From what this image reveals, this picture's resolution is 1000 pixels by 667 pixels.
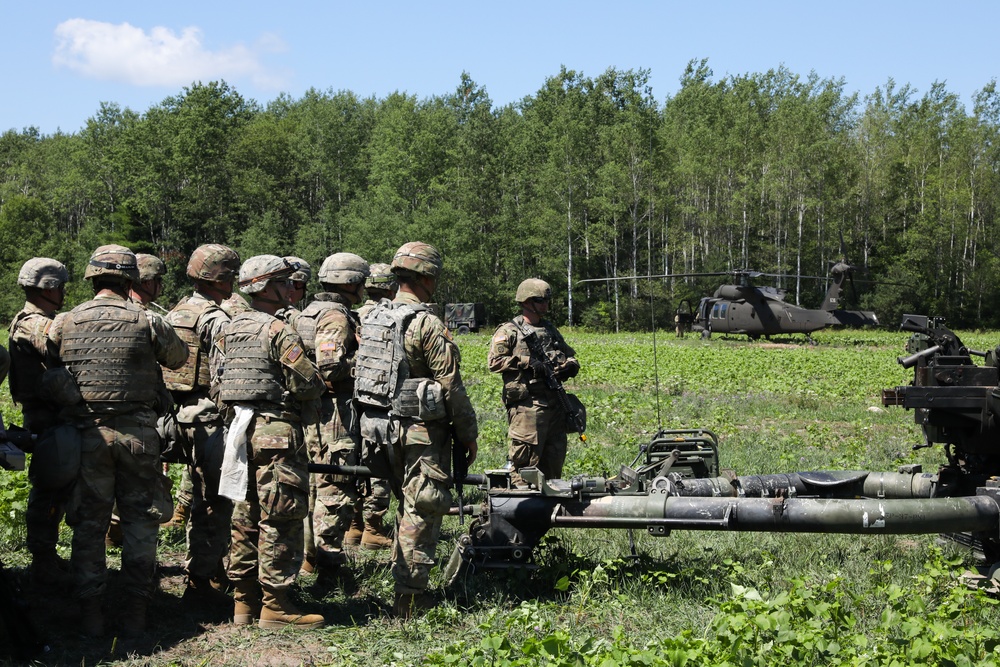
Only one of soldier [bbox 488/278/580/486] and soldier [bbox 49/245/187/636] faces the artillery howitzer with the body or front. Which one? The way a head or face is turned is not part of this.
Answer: soldier [bbox 488/278/580/486]

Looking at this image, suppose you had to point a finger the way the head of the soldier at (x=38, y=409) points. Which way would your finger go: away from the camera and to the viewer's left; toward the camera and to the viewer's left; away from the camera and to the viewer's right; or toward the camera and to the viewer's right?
away from the camera and to the viewer's right

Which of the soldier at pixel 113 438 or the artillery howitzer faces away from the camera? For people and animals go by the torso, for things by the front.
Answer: the soldier

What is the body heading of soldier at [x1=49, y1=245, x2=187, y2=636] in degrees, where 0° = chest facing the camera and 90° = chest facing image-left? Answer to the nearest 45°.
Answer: approximately 180°

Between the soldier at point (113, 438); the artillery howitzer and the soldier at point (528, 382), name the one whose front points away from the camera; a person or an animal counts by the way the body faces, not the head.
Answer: the soldier at point (113, 438)

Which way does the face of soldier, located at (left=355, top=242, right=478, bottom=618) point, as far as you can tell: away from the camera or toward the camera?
away from the camera

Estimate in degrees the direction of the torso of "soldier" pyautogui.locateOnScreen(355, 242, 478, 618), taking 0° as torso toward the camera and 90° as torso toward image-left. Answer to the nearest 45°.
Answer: approximately 225°

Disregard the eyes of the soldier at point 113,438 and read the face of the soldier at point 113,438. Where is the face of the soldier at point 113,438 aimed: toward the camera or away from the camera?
away from the camera

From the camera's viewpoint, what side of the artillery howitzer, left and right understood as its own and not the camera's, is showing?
right

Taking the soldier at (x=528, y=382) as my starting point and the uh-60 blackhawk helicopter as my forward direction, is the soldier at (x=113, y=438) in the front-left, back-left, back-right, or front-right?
back-left

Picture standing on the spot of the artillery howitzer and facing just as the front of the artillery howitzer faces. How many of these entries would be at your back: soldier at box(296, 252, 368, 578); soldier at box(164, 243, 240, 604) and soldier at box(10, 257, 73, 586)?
3

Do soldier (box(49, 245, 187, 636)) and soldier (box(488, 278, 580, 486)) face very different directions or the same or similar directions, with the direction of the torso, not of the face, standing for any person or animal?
very different directions
